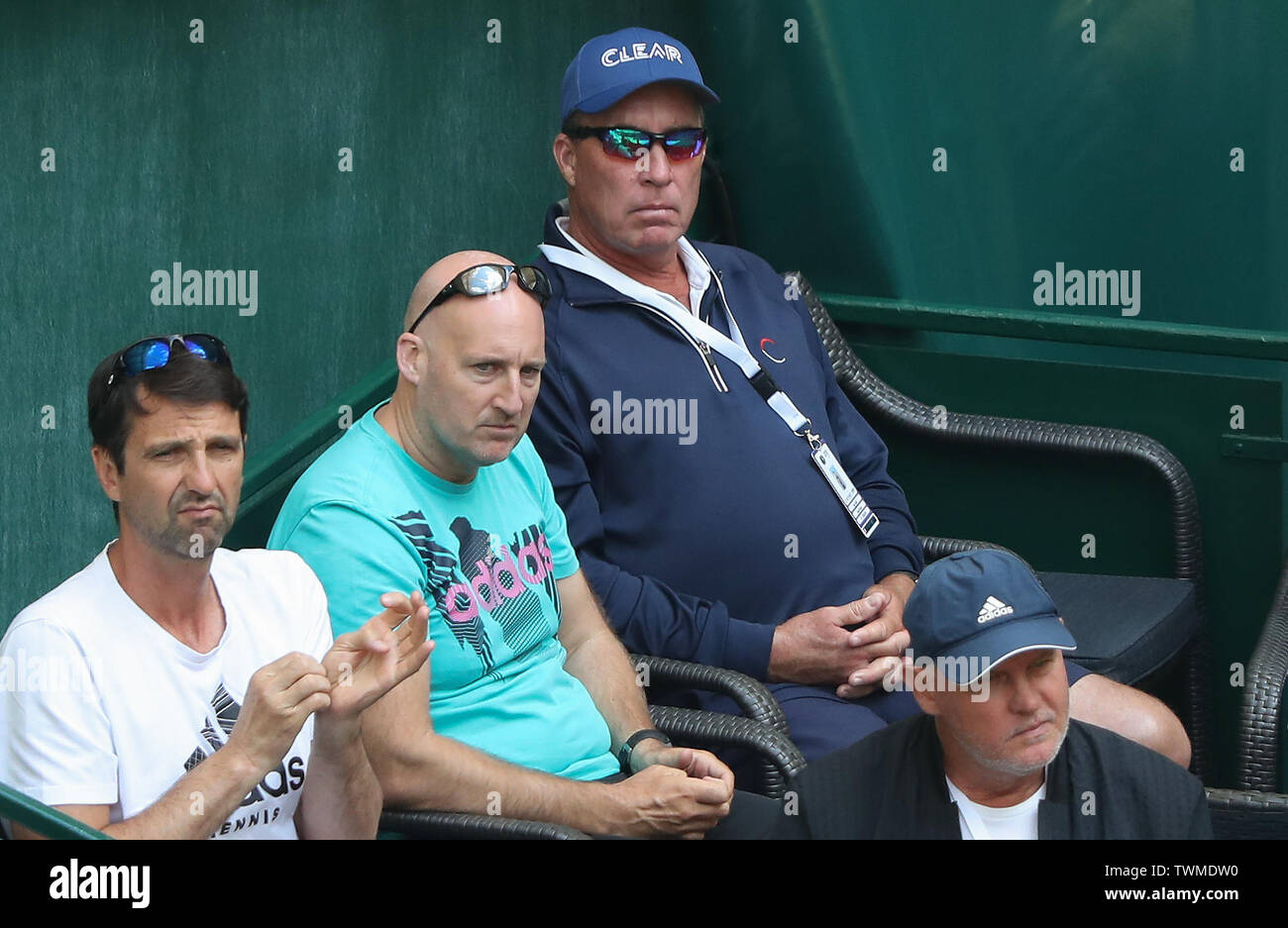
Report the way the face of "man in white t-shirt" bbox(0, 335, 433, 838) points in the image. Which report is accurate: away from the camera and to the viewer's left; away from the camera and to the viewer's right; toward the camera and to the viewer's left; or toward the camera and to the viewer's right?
toward the camera and to the viewer's right

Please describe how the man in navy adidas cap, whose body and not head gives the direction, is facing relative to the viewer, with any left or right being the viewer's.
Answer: facing the viewer

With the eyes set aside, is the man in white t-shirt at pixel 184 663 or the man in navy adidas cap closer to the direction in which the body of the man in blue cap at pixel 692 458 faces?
the man in navy adidas cap

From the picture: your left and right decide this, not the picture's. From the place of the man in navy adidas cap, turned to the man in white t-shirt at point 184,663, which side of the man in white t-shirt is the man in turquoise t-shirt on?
right

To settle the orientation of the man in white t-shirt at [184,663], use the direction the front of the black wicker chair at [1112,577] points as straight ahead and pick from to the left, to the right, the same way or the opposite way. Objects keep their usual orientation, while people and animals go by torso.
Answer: the same way

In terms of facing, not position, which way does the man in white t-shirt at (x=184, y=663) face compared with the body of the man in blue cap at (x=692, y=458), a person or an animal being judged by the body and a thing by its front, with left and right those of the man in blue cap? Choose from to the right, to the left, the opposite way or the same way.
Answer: the same way

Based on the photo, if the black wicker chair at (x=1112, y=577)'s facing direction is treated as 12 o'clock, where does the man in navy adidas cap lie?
The man in navy adidas cap is roughly at 2 o'clock from the black wicker chair.

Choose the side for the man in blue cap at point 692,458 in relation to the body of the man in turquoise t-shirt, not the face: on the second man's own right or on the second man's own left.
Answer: on the second man's own left

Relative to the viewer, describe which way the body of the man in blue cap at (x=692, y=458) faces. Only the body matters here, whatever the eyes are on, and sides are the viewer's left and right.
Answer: facing the viewer and to the right of the viewer

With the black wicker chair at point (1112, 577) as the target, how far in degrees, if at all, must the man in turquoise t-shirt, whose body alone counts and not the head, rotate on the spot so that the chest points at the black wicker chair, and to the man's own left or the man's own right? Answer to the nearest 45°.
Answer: approximately 90° to the man's own left

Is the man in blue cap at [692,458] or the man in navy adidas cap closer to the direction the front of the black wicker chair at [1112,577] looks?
the man in navy adidas cap

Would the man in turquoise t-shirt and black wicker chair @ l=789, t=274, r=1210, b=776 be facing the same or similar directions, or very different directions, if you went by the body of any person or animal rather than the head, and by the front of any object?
same or similar directions

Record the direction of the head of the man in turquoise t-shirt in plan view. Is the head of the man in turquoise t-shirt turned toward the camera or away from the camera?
toward the camera

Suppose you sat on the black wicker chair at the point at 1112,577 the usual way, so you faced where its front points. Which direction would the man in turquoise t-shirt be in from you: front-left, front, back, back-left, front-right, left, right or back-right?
right

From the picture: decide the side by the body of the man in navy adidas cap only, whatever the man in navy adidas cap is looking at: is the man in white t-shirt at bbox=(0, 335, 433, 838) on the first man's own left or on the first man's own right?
on the first man's own right

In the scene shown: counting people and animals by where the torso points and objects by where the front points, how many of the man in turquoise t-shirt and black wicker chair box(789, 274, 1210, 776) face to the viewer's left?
0

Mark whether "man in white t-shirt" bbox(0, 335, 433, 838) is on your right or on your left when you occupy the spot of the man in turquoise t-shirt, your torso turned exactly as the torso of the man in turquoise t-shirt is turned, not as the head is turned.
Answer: on your right

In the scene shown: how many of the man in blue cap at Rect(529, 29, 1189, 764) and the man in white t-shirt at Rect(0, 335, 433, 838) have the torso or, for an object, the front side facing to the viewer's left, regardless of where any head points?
0

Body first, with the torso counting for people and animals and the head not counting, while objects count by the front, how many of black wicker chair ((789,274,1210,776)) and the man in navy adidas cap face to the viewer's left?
0
